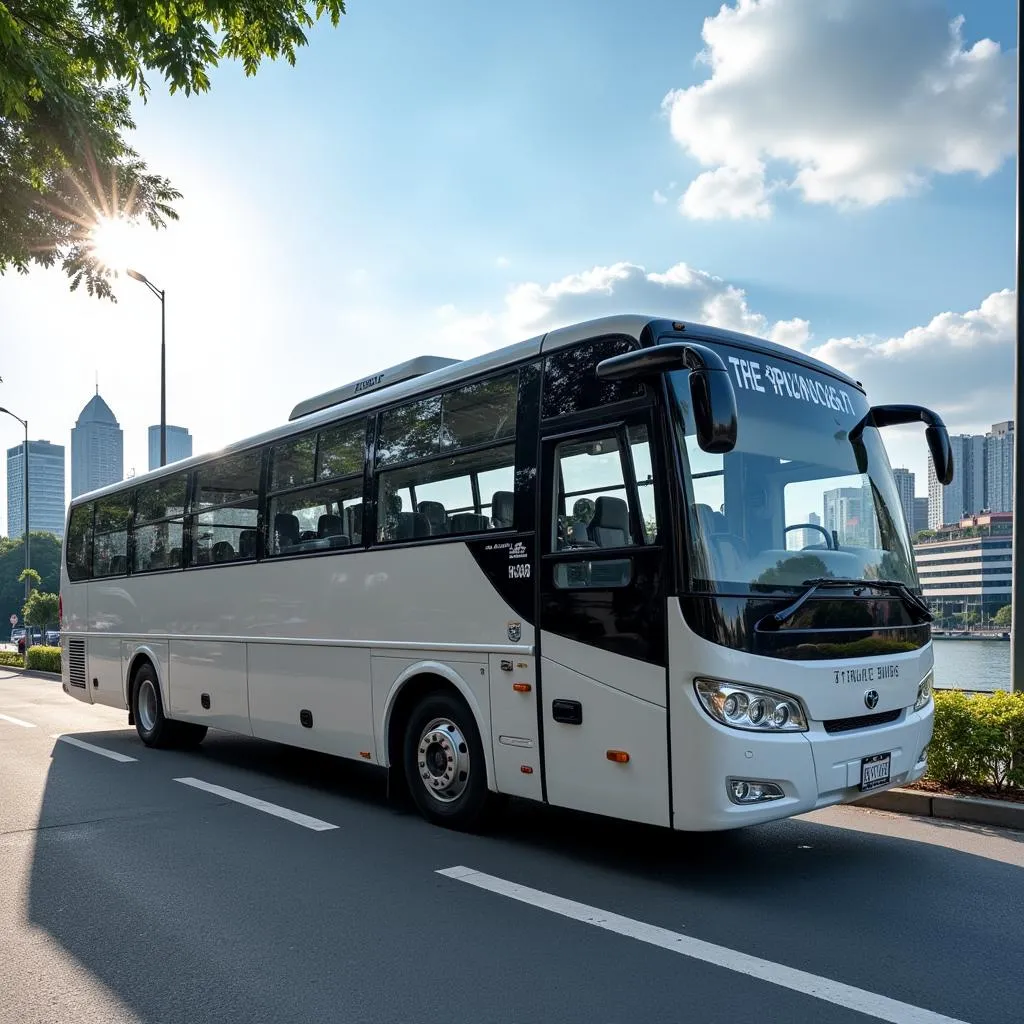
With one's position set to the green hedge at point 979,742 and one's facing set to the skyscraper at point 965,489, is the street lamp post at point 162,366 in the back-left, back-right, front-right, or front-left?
front-left

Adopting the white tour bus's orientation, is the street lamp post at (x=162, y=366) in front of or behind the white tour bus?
behind

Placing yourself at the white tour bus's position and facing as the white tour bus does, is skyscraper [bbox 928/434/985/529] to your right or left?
on your left

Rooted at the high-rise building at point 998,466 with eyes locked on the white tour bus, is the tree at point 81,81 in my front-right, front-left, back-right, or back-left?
front-right

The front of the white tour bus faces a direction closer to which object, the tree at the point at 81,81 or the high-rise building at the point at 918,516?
the high-rise building

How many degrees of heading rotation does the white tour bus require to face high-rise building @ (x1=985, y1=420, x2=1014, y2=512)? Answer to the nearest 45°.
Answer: approximately 90° to its left

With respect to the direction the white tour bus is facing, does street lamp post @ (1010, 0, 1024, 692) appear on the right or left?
on its left

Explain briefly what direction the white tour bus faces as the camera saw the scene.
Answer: facing the viewer and to the right of the viewer

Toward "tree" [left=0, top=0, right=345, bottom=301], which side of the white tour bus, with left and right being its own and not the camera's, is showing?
back

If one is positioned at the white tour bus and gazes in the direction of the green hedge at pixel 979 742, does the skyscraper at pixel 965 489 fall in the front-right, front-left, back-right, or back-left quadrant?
front-left

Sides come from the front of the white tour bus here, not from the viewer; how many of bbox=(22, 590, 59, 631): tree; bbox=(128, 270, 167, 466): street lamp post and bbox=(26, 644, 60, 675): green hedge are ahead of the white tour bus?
0
